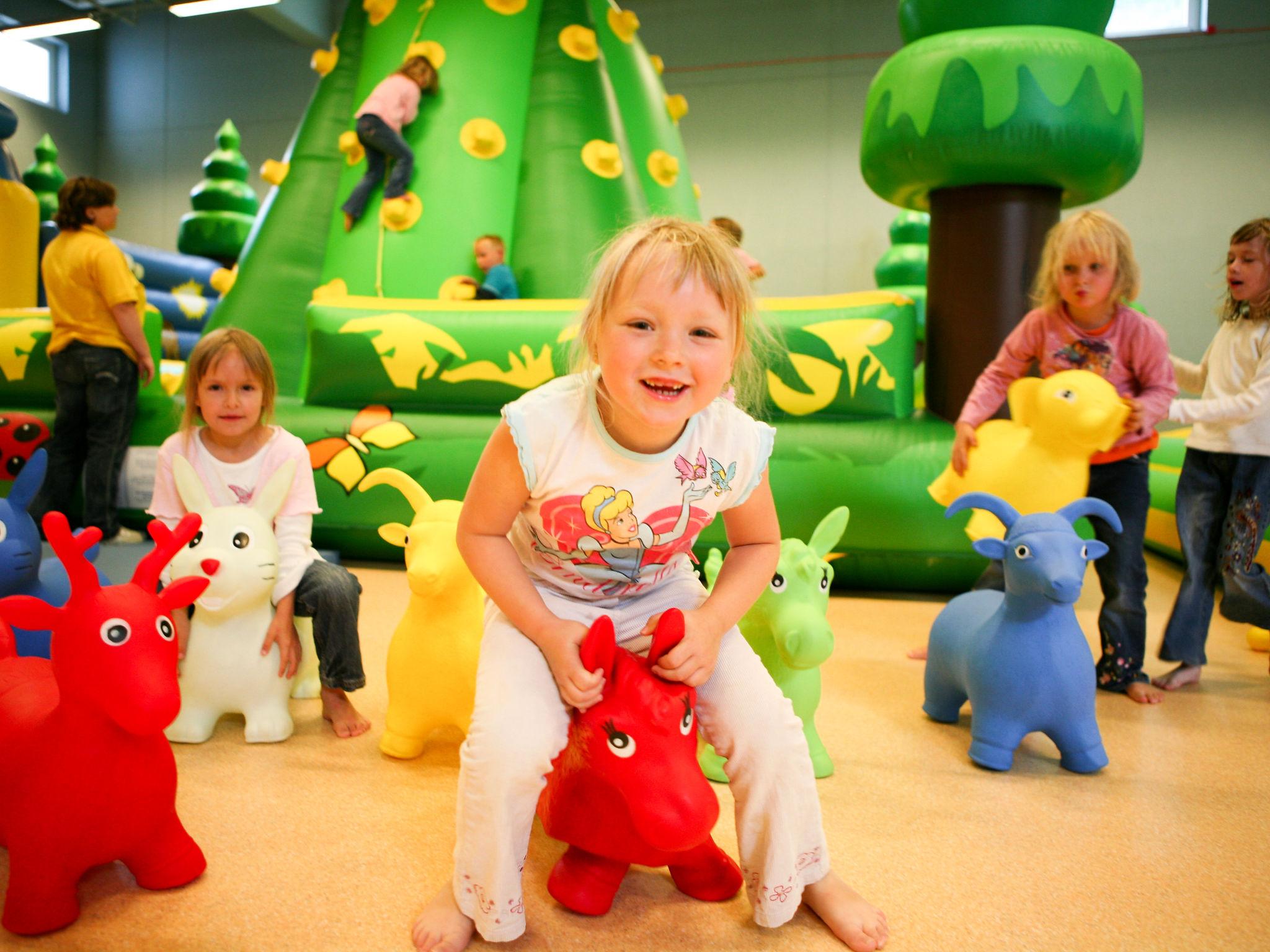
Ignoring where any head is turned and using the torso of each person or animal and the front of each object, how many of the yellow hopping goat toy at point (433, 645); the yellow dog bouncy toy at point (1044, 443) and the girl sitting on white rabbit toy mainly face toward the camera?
2

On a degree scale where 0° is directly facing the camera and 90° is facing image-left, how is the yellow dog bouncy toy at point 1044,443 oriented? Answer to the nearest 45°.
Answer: approximately 270°

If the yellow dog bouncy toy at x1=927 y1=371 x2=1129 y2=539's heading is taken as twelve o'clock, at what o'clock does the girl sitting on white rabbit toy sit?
The girl sitting on white rabbit toy is roughly at 5 o'clock from the yellow dog bouncy toy.

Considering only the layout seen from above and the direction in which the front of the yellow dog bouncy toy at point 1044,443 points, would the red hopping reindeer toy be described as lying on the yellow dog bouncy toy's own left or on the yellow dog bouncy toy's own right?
on the yellow dog bouncy toy's own right

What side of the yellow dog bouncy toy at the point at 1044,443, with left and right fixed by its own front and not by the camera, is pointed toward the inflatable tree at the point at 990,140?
left

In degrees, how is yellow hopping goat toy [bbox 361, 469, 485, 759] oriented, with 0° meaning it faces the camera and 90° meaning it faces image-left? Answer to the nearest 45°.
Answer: approximately 0°

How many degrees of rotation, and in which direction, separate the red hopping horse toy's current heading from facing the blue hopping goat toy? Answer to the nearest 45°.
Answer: approximately 90° to its left

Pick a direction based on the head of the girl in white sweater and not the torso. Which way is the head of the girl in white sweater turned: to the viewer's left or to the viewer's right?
to the viewer's left

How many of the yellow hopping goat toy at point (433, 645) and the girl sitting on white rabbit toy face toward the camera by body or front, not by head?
2
